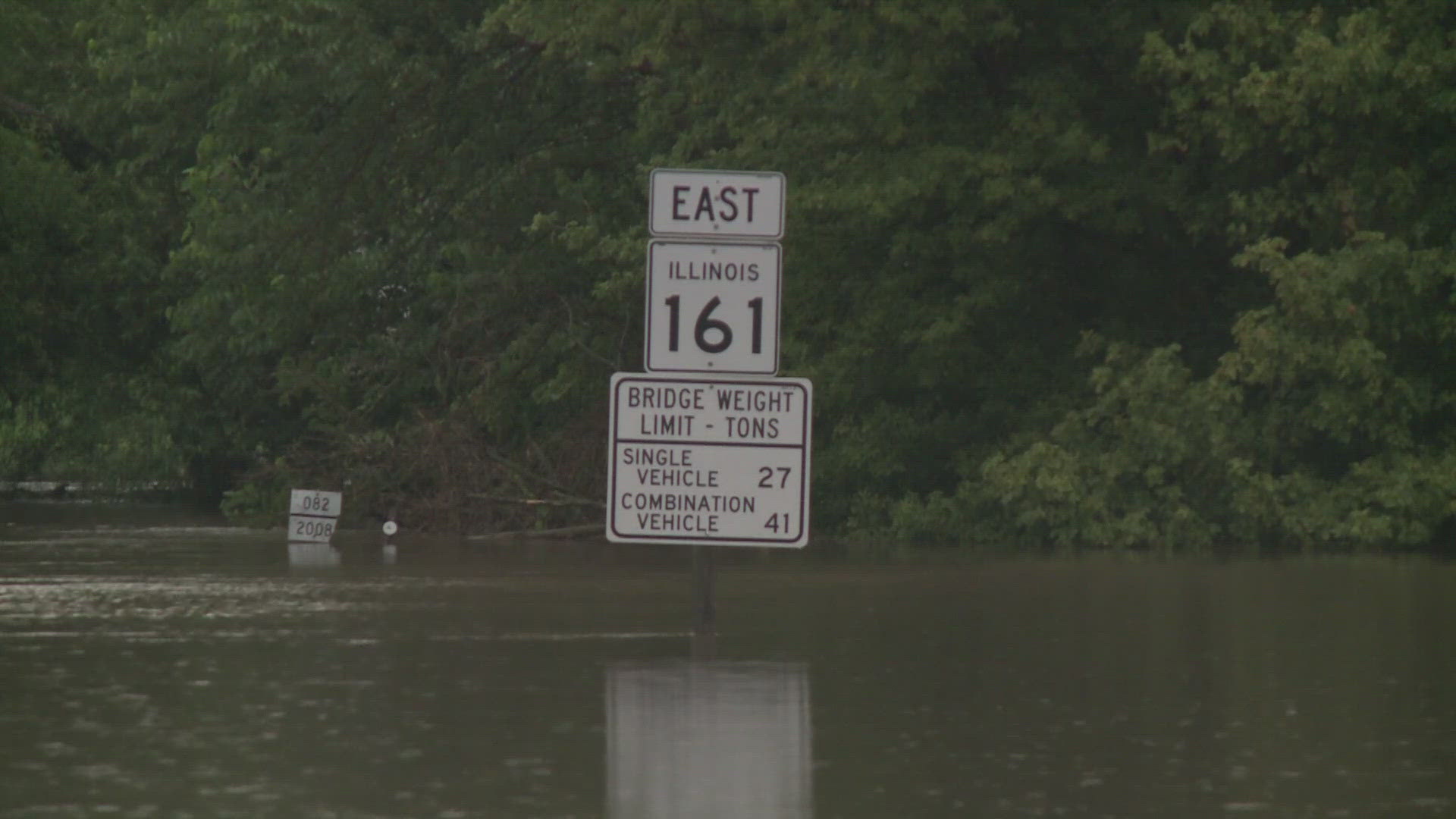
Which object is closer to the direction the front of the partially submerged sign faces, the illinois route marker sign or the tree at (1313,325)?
the illinois route marker sign

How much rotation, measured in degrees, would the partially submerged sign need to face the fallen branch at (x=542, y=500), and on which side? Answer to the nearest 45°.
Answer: approximately 90° to its left

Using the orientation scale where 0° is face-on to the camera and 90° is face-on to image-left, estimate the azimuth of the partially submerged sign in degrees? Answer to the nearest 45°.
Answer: approximately 0°

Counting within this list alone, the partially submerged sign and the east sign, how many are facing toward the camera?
2

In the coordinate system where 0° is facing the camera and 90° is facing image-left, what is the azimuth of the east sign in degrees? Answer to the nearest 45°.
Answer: approximately 0°

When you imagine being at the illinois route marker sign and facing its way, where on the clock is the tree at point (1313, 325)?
The tree is roughly at 7 o'clock from the illinois route marker sign.

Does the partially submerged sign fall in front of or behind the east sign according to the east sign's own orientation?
behind

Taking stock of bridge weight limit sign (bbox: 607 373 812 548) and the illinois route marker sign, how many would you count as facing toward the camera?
2

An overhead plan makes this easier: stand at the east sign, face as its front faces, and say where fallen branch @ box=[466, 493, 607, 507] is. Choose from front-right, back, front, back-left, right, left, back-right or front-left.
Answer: back

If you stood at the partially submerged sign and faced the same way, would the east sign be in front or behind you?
in front
